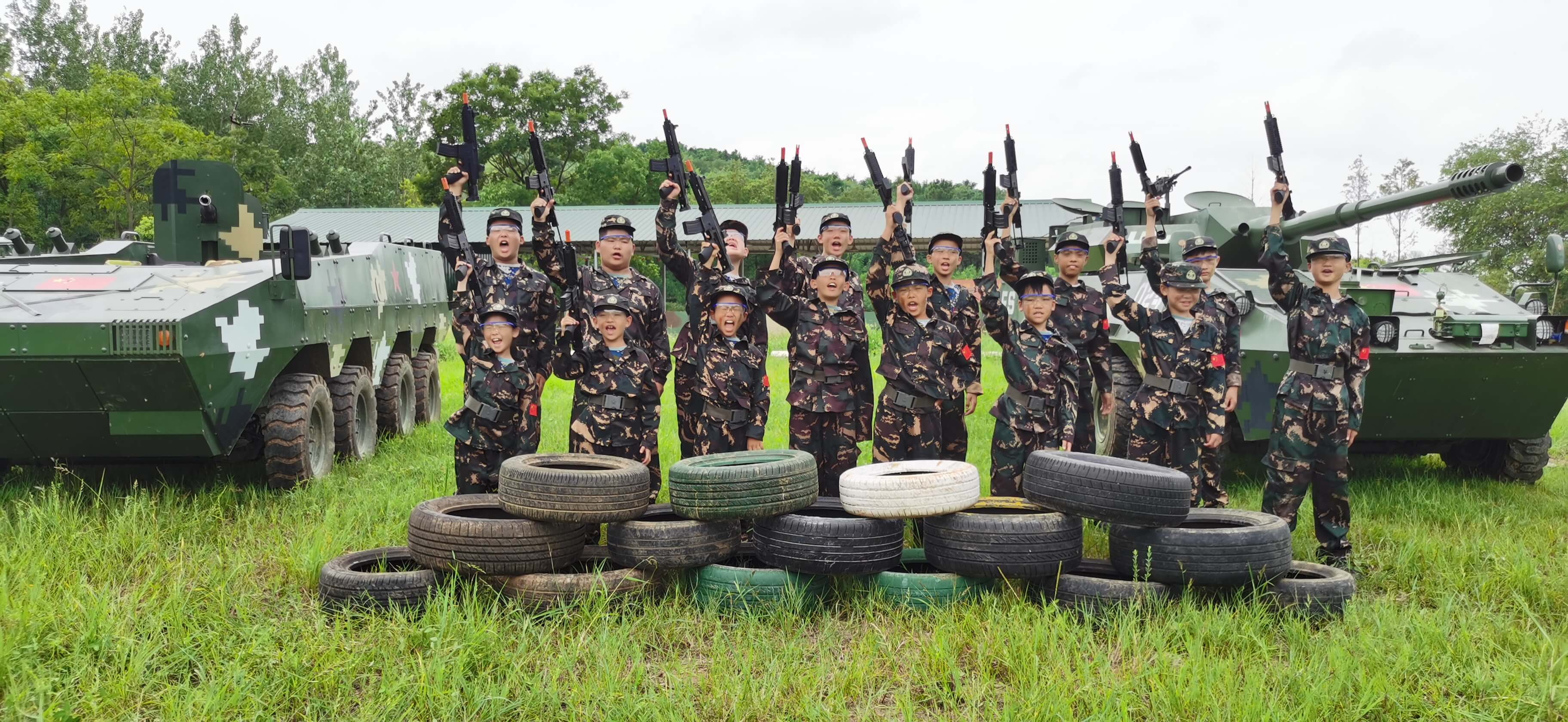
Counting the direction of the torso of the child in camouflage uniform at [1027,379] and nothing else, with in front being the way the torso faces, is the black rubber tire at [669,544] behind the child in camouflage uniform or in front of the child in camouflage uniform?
in front

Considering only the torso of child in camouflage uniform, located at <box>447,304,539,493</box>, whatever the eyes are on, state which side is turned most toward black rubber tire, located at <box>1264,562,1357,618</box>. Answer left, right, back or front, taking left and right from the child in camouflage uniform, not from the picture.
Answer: left

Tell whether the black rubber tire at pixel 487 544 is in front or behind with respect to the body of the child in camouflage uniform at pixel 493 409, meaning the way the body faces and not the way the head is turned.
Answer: in front

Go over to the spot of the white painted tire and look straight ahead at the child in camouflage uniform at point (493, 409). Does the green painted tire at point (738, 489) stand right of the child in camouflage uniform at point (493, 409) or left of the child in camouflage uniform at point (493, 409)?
left

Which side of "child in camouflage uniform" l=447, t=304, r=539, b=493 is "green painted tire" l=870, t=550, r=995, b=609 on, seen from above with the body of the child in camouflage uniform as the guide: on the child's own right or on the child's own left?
on the child's own left

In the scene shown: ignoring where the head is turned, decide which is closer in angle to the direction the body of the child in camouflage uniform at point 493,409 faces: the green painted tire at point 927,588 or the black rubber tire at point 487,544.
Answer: the black rubber tire

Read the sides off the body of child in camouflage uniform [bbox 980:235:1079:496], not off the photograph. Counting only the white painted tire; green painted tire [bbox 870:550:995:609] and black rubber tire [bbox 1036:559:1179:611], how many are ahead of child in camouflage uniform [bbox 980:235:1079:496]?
3

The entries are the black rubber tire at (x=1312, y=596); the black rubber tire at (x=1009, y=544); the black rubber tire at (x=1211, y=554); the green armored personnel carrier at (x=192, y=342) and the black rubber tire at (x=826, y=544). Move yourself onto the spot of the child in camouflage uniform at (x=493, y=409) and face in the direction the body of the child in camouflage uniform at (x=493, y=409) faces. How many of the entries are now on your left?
4

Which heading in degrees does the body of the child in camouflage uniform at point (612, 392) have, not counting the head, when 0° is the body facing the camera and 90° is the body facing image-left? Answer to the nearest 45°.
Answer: approximately 0°

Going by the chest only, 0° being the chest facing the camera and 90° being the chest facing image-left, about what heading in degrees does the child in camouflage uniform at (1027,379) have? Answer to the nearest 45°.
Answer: approximately 0°

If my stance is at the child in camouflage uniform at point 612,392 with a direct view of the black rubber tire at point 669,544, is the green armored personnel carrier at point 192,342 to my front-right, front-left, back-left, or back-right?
back-right

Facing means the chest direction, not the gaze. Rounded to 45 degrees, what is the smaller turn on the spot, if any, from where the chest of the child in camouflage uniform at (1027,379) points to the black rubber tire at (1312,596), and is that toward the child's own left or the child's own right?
approximately 45° to the child's own left
